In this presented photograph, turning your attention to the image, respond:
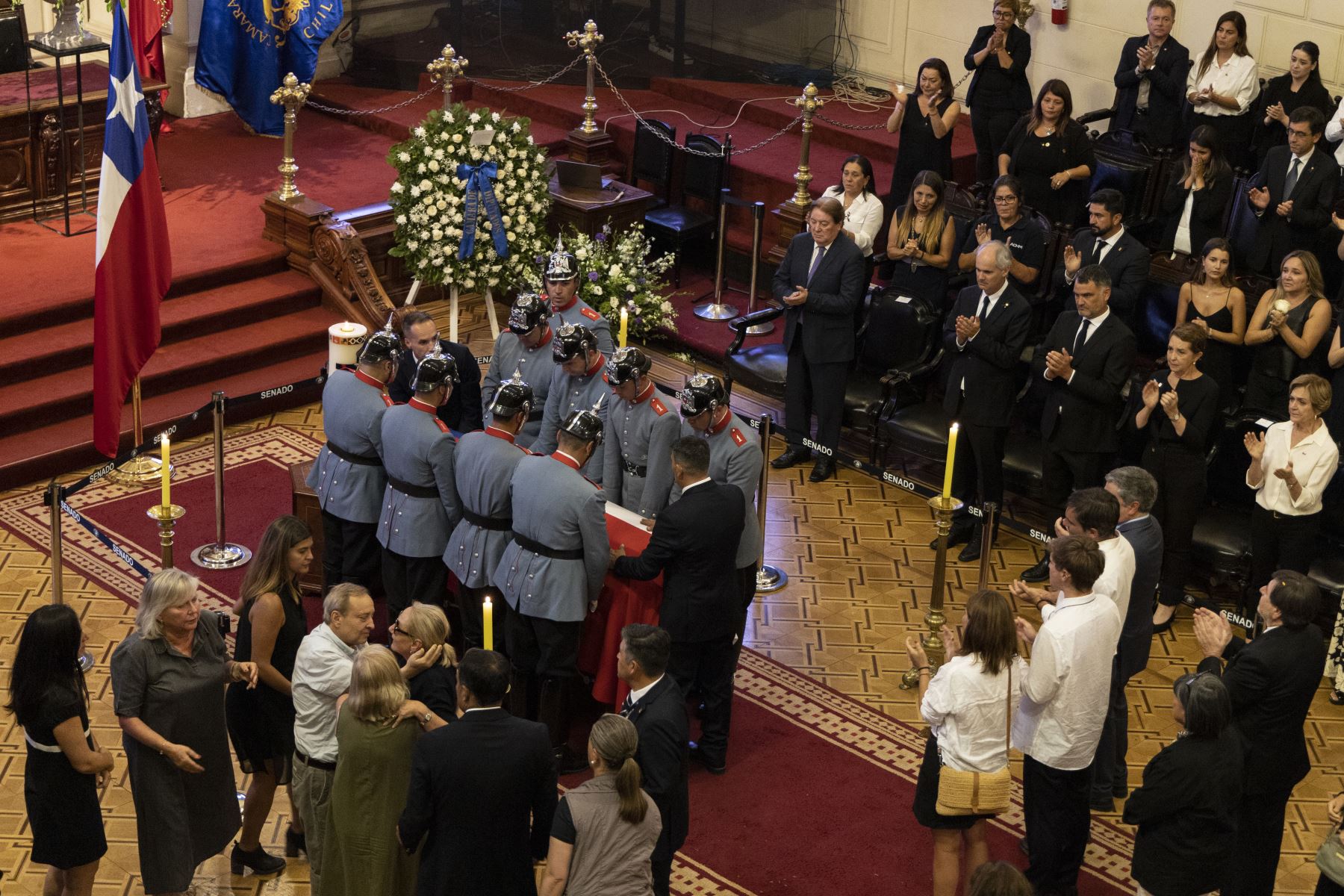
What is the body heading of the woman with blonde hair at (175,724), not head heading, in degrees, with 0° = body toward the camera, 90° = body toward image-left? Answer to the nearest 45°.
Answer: approximately 315°

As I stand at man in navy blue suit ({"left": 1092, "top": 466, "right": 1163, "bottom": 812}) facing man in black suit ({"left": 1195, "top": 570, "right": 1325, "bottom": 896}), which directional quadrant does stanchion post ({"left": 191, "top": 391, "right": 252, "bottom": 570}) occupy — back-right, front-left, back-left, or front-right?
back-right

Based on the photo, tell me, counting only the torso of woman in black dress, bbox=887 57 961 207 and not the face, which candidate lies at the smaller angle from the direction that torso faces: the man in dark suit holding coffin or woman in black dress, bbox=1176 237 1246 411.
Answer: the man in dark suit holding coffin

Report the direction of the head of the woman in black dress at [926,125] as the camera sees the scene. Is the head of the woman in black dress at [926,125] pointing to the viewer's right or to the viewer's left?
to the viewer's left

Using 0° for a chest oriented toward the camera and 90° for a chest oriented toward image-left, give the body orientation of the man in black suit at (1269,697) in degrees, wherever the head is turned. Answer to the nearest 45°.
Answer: approximately 90°

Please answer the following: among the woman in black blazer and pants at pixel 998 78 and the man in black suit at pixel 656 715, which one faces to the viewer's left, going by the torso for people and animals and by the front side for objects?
the man in black suit

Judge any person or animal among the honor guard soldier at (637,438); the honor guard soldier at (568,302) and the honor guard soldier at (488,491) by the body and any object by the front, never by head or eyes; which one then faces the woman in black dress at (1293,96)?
the honor guard soldier at (488,491)

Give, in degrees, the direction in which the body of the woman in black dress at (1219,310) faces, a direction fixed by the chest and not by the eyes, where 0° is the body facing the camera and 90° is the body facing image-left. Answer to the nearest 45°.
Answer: approximately 45°

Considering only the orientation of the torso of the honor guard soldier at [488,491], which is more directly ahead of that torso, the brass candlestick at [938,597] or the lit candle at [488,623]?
the brass candlestick
